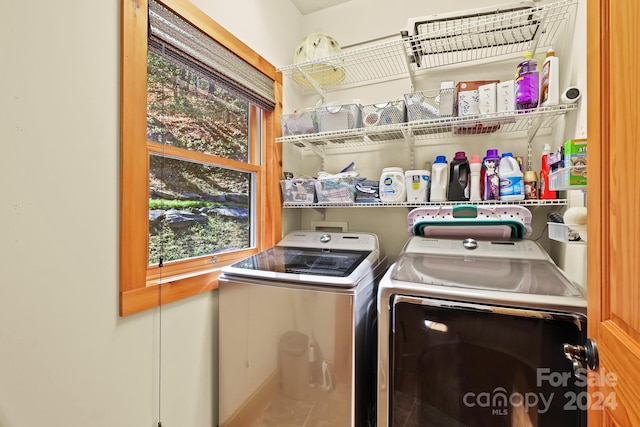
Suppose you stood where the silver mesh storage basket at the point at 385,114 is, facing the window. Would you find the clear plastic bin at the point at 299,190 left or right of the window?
right

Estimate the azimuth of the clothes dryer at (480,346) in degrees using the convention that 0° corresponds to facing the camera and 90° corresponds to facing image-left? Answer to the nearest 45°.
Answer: approximately 0°

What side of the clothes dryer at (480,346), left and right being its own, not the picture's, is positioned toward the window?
right
